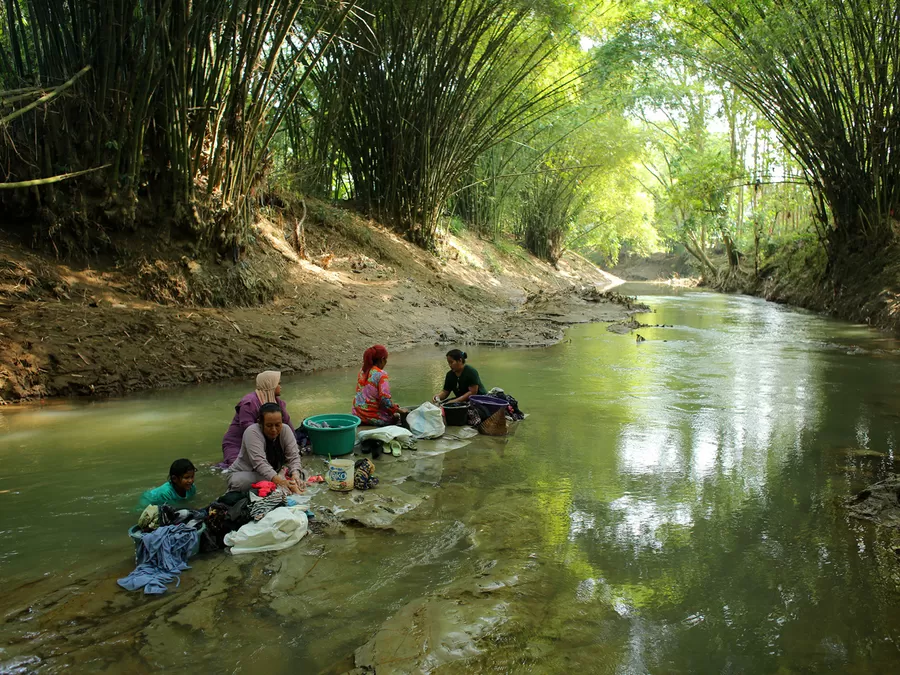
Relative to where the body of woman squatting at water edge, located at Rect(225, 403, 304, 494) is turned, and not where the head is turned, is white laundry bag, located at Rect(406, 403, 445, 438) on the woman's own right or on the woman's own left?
on the woman's own left

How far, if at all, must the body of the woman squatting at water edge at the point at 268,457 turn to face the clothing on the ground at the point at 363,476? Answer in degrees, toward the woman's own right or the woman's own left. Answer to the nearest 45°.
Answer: approximately 45° to the woman's own left

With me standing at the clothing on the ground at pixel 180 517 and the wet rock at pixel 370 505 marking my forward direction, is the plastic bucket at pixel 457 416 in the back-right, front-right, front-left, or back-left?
front-left

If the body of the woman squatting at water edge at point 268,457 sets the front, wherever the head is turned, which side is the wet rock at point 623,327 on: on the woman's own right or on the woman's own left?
on the woman's own left

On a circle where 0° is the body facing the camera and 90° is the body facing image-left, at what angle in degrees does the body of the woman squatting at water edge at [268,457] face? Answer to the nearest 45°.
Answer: approximately 315°

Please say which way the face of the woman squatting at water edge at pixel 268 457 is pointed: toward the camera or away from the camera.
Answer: toward the camera

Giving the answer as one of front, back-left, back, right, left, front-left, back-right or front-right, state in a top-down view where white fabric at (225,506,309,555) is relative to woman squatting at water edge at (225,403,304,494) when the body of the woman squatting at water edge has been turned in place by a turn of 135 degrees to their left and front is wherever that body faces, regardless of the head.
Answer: back

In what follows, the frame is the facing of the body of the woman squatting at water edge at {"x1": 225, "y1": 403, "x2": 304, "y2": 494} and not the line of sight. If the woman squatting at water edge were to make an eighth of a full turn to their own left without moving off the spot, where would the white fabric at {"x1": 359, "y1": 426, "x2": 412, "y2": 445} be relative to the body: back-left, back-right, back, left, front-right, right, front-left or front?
front-left

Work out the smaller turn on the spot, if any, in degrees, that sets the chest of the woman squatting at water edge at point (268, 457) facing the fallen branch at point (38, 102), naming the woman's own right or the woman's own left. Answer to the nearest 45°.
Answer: approximately 180°

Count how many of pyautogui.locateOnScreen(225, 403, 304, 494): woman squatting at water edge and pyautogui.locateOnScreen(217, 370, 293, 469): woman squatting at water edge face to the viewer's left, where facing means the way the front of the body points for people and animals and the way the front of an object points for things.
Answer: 0

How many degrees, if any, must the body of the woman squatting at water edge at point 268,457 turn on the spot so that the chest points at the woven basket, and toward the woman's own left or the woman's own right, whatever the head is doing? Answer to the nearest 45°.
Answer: approximately 90° to the woman's own left
